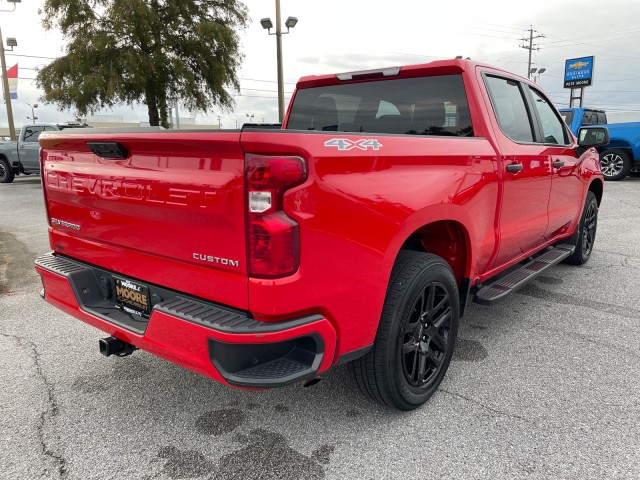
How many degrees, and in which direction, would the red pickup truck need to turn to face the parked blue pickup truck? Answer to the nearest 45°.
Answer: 0° — it already faces it

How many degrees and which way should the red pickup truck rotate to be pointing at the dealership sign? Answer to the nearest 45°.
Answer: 0° — it already faces it

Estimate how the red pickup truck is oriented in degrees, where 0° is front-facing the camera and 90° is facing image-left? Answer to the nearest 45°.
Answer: approximately 225°

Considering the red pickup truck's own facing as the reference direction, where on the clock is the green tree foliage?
The green tree foliage is roughly at 10 o'clock from the red pickup truck.

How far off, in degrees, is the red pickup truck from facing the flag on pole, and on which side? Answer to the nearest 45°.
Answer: approximately 90° to its left

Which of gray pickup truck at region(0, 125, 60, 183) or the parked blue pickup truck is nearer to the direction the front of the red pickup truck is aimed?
the parked blue pickup truck

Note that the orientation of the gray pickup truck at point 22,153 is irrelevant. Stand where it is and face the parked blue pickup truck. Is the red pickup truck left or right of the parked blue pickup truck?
right
